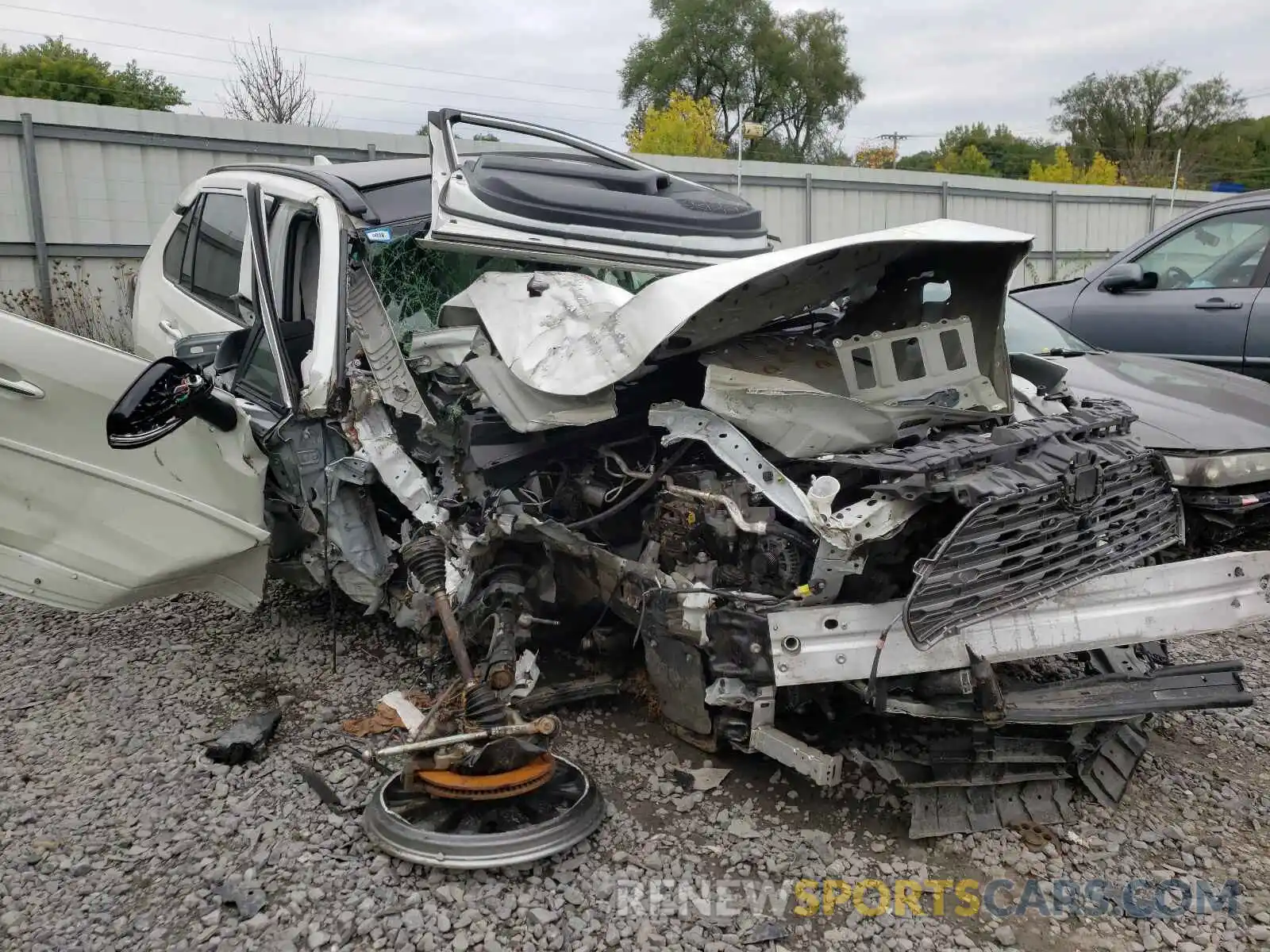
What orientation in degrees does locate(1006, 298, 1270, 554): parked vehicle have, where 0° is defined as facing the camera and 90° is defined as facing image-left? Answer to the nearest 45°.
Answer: approximately 315°

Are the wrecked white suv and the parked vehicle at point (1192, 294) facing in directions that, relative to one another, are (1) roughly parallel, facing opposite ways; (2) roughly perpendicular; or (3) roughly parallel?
roughly parallel, facing opposite ways

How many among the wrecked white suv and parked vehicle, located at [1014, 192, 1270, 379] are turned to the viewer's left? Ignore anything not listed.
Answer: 1

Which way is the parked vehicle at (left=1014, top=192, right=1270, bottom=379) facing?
to the viewer's left

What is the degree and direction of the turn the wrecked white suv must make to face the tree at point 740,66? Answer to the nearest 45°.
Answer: approximately 135° to its left

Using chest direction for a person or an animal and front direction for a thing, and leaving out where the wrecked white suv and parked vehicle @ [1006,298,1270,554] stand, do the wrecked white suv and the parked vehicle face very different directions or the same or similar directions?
same or similar directions

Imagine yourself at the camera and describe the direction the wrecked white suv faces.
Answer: facing the viewer and to the right of the viewer

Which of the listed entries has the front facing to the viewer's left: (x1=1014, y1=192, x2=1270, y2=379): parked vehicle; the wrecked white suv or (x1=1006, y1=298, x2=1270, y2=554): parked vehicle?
(x1=1014, y1=192, x2=1270, y2=379): parked vehicle

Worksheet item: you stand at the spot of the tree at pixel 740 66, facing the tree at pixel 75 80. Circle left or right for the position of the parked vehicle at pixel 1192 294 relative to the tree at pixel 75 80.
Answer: left

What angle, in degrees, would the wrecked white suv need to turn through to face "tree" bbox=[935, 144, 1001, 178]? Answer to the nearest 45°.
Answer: approximately 135° to its left

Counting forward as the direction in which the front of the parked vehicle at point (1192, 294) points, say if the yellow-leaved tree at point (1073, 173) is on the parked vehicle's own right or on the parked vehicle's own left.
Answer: on the parked vehicle's own right

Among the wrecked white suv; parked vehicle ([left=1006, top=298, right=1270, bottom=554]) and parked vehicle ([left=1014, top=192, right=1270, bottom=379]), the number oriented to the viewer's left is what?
1

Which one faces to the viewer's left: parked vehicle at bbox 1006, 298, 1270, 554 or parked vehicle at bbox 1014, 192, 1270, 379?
parked vehicle at bbox 1014, 192, 1270, 379

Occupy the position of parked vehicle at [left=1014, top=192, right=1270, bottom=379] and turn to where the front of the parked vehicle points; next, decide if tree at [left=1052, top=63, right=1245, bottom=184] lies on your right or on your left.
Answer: on your right

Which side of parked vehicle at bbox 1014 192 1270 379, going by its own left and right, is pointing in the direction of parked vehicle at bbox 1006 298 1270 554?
left
